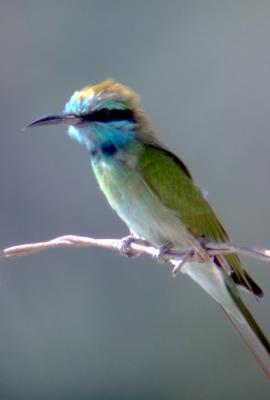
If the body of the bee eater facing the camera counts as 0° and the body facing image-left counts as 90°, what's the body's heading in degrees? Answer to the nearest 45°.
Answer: approximately 90°
